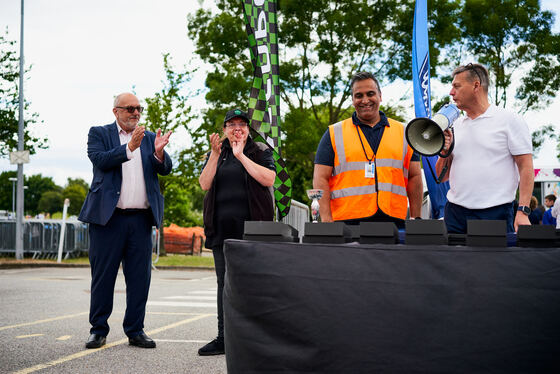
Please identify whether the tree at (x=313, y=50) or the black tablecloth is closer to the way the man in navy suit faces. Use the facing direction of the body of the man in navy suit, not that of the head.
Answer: the black tablecloth

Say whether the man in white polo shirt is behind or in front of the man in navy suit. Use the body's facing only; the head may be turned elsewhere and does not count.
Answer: in front

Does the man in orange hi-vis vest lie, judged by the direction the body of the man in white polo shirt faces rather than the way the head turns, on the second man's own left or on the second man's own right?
on the second man's own right

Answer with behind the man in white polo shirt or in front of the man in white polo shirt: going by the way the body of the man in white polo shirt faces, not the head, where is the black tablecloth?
in front

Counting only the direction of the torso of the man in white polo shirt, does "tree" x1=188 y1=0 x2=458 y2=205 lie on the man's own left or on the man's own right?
on the man's own right

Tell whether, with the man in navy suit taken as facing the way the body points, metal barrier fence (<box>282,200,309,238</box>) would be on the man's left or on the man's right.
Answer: on the man's left

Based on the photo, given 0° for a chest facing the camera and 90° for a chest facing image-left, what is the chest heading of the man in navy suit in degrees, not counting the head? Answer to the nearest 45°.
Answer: approximately 315°

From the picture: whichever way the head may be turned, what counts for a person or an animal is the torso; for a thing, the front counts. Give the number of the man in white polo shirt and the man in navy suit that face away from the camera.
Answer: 0

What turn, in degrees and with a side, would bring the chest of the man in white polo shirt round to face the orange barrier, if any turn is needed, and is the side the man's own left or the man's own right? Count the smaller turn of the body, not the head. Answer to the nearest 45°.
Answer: approximately 90° to the man's own right

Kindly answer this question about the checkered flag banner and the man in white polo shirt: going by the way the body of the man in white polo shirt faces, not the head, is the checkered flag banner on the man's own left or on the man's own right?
on the man's own right
